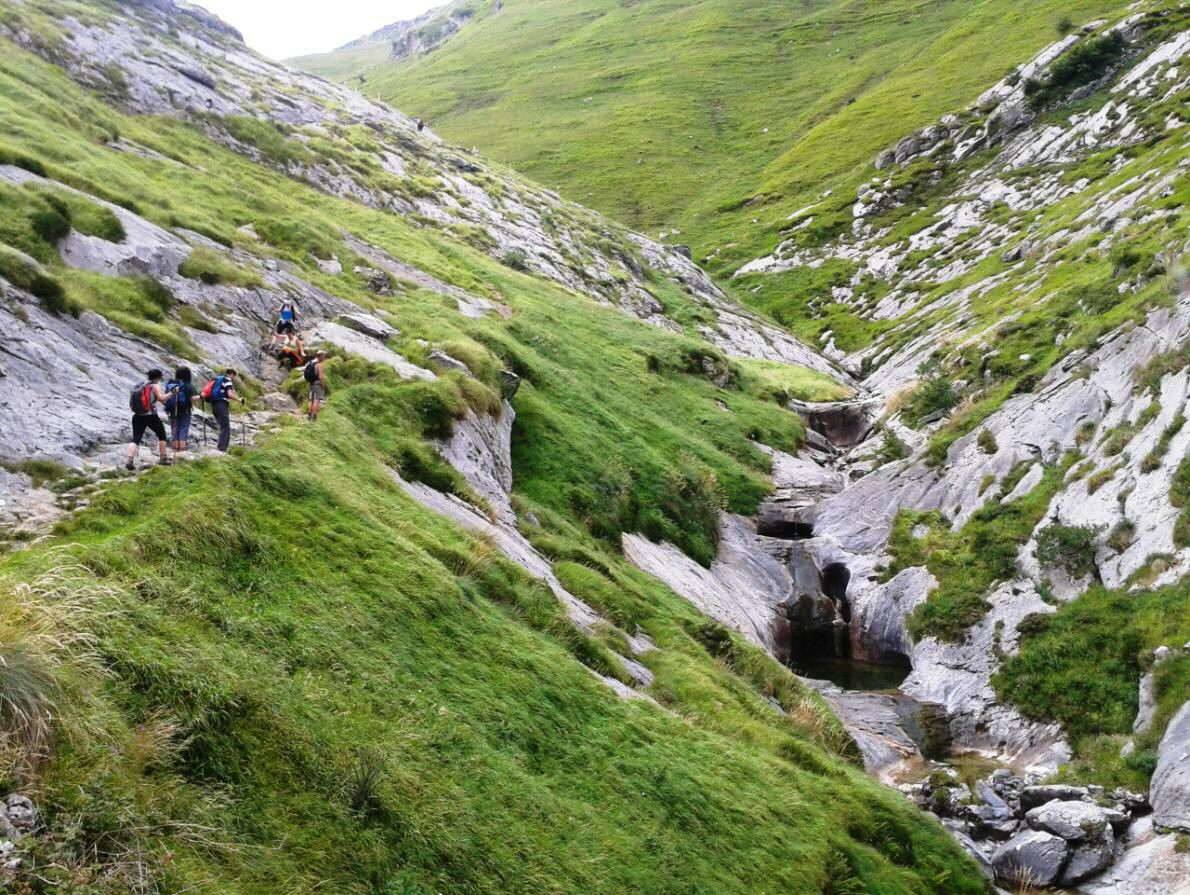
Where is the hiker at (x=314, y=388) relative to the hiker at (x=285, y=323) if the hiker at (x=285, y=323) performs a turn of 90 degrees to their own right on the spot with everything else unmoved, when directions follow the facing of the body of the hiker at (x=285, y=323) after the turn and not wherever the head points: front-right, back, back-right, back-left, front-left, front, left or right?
right

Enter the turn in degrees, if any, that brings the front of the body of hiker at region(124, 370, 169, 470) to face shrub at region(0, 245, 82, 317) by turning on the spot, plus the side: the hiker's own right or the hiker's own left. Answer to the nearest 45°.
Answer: approximately 45° to the hiker's own left

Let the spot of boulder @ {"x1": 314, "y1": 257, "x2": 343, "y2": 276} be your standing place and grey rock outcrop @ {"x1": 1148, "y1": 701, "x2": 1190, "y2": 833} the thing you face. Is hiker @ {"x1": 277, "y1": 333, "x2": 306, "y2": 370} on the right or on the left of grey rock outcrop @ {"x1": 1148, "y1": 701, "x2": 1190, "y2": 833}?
right

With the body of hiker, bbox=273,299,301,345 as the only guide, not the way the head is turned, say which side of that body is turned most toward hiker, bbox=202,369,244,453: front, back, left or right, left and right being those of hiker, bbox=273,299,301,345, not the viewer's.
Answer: back

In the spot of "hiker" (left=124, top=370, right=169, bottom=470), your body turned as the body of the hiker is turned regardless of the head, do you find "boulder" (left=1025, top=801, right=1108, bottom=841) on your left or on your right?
on your right

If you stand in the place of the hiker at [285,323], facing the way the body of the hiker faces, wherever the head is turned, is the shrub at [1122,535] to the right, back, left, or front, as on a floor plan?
right

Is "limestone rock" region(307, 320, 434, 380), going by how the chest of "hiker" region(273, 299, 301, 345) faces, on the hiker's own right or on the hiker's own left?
on the hiker's own right

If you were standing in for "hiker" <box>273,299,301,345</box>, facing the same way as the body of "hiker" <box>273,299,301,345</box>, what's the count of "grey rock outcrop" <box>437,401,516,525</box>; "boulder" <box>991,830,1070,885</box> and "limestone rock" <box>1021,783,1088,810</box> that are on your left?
0

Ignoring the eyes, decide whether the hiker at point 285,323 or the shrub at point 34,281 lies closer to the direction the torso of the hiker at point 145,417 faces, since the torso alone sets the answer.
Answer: the hiker

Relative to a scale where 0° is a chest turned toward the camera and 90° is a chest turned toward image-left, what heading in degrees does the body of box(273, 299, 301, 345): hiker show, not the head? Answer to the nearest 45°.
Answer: approximately 180°

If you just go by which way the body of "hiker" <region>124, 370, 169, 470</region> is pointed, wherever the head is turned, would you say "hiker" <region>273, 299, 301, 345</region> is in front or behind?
in front

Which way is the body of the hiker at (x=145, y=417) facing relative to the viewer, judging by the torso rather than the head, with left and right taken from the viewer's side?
facing away from the viewer and to the right of the viewer

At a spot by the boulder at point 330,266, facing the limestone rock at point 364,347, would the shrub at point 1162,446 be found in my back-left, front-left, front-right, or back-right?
front-left

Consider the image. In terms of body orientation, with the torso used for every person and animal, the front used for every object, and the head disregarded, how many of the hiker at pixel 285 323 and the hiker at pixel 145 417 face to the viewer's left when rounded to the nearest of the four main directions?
0
